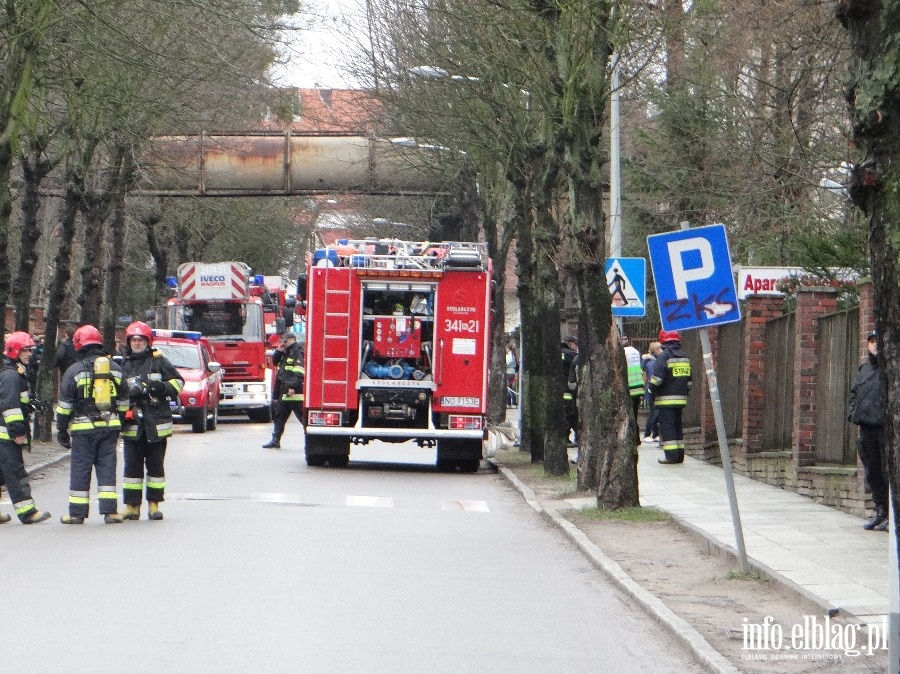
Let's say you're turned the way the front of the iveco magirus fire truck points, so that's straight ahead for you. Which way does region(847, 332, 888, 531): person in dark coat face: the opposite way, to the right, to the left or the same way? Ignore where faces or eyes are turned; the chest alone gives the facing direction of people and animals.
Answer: to the right

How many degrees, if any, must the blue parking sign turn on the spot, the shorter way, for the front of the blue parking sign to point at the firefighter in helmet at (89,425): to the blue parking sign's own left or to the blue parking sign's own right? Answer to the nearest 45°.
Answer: approximately 90° to the blue parking sign's own right

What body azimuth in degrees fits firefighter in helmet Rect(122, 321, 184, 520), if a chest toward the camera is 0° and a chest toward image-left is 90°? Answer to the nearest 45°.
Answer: approximately 0°

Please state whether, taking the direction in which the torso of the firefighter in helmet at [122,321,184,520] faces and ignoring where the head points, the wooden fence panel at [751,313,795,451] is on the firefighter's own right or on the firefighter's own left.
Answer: on the firefighter's own left

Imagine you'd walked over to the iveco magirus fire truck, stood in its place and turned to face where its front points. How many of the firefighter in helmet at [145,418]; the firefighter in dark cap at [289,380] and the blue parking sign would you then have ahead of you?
3

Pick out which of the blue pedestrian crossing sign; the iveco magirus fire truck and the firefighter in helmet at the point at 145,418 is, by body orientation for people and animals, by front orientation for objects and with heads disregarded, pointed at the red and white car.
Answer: the iveco magirus fire truck

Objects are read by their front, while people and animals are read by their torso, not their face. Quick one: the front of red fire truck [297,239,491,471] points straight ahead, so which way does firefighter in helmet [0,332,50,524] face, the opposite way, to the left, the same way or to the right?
to the right

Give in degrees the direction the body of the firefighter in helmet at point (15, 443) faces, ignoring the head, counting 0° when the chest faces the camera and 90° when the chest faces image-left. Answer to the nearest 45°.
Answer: approximately 270°

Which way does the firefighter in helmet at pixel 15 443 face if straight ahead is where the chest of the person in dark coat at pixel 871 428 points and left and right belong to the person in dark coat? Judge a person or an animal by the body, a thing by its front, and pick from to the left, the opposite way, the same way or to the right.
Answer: the opposite way

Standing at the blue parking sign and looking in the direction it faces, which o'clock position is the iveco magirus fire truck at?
The iveco magirus fire truck is roughly at 5 o'clock from the blue parking sign.

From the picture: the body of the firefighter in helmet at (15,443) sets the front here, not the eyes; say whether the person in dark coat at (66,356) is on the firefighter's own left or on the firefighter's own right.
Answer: on the firefighter's own left

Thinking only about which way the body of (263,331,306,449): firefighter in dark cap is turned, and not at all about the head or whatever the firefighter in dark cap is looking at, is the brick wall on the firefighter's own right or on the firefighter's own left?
on the firefighter's own left
